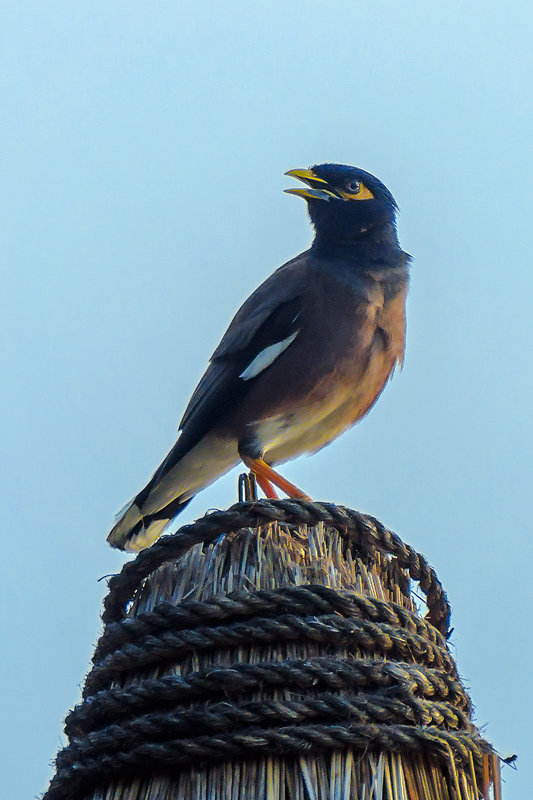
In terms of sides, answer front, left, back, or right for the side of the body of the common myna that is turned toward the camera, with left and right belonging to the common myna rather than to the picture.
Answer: right
